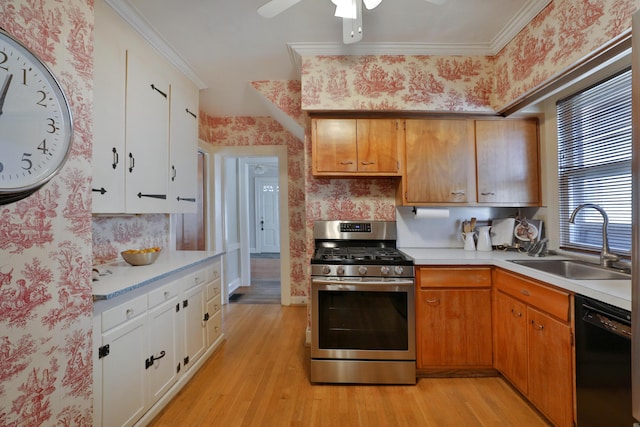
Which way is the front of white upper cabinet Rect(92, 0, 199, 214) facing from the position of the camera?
facing the viewer and to the right of the viewer

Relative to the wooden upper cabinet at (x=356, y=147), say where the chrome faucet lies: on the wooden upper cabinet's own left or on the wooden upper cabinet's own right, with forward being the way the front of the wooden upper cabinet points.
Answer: on the wooden upper cabinet's own left

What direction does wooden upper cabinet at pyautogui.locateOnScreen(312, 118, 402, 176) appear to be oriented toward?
toward the camera

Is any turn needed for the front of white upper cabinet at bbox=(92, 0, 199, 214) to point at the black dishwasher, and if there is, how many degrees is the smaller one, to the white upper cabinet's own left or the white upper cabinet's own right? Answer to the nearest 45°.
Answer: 0° — it already faces it

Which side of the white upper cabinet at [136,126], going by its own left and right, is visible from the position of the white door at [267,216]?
left

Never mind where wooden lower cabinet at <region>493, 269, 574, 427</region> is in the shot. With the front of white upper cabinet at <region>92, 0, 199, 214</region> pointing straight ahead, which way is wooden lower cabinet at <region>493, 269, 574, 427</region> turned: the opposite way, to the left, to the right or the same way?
the opposite way

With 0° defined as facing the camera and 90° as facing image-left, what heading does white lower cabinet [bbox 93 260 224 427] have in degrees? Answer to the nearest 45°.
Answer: approximately 315°

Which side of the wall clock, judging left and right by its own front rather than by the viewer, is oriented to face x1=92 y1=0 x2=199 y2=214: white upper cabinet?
left

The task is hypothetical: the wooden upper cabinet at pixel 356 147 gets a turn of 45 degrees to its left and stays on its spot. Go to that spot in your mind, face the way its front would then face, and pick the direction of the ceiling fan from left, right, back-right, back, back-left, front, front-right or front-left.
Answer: front-right

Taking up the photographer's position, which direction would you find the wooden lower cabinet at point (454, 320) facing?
facing the viewer

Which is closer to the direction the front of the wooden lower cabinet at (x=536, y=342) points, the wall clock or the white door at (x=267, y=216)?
the wall clock

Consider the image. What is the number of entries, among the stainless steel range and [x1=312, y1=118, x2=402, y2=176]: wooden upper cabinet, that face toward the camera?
2

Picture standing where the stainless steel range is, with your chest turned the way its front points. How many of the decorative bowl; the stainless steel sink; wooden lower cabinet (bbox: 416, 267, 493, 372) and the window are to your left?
3

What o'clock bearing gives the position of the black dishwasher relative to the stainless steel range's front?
The black dishwasher is roughly at 10 o'clock from the stainless steel range.
